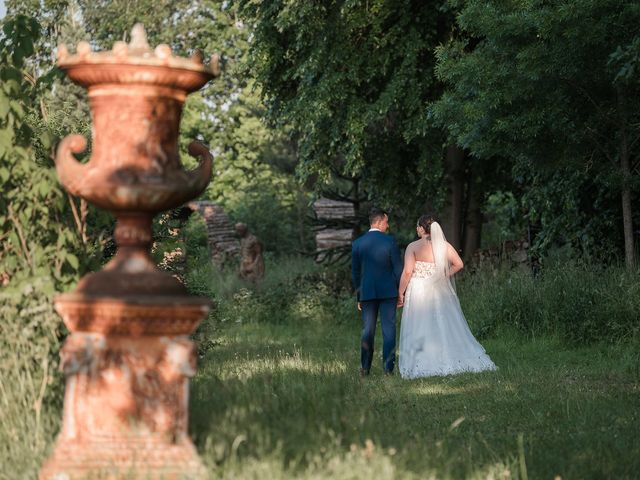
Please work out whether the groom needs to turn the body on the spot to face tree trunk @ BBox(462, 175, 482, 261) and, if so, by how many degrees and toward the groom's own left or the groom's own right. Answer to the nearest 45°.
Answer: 0° — they already face it

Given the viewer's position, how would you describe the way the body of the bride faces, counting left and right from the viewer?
facing away from the viewer and to the left of the viewer

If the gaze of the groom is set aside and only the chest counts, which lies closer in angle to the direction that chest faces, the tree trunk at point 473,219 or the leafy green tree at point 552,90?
the tree trunk

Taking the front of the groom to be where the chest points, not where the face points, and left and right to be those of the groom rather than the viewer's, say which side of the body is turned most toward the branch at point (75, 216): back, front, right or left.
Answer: back

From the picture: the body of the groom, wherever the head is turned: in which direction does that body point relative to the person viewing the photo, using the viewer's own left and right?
facing away from the viewer

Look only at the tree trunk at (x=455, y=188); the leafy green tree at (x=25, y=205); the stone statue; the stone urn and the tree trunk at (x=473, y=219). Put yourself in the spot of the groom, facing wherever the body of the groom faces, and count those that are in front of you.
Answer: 3

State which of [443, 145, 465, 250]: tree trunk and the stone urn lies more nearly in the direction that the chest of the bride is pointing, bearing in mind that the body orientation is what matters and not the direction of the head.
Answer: the tree trunk

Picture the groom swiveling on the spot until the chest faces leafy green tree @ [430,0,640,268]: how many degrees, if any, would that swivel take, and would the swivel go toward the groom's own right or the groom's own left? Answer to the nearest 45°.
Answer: approximately 45° to the groom's own right

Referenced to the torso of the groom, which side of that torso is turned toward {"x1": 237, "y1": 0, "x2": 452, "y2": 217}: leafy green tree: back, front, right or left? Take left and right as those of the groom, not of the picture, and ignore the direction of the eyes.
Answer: front

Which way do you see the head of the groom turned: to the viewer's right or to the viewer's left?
to the viewer's right

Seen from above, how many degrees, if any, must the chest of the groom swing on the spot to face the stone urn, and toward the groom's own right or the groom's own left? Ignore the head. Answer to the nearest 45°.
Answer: approximately 180°

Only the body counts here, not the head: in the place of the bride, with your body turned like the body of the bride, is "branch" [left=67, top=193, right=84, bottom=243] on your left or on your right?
on your left

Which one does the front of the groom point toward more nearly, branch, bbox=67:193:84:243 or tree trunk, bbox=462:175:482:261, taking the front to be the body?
the tree trunk

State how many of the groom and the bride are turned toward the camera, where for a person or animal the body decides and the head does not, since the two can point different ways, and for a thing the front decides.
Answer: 0

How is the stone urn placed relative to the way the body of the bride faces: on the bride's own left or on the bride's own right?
on the bride's own left
